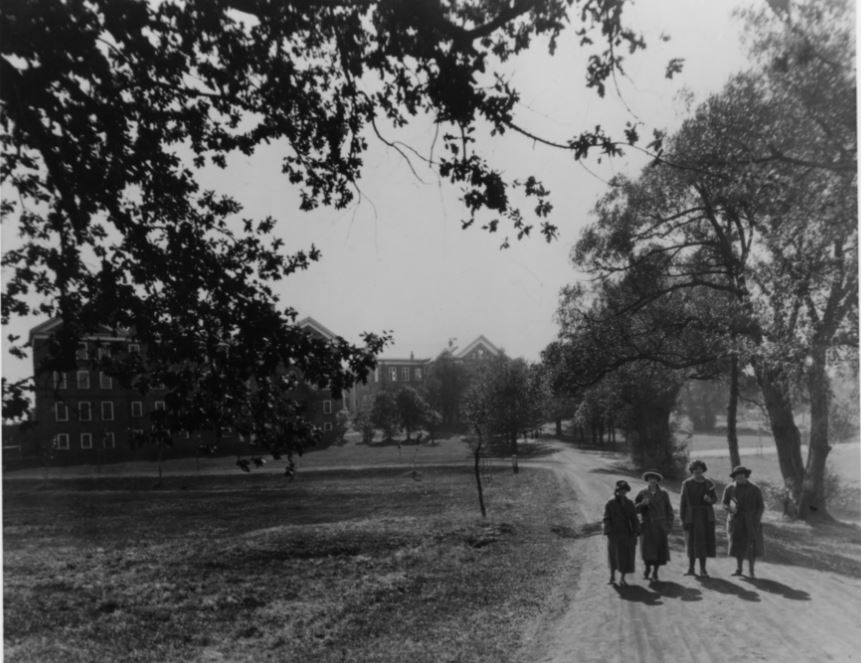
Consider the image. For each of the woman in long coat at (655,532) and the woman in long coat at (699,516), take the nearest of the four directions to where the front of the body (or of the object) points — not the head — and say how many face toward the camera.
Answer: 2

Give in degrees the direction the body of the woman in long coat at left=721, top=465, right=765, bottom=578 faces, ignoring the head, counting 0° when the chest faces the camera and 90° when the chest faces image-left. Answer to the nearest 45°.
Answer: approximately 0°
